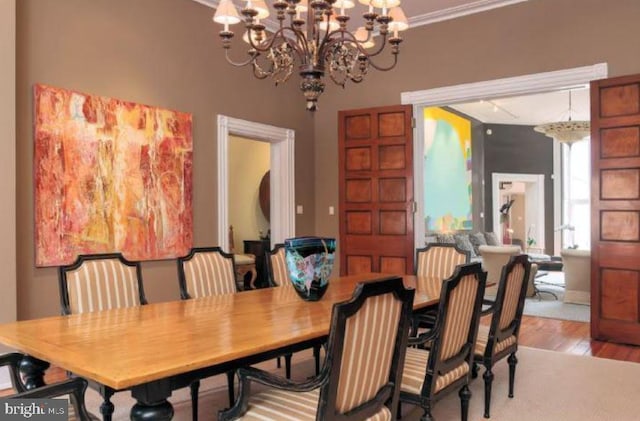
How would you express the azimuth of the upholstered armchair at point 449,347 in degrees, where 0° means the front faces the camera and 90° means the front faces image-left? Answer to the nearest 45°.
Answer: approximately 135°

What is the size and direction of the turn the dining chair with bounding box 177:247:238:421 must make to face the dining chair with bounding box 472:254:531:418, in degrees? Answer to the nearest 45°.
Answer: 0° — it already faces it

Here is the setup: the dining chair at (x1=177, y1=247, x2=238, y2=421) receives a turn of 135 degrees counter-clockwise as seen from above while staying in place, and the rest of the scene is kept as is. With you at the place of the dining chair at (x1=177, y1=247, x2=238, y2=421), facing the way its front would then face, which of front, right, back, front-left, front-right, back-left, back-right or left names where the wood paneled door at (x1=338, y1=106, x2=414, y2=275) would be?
front-right

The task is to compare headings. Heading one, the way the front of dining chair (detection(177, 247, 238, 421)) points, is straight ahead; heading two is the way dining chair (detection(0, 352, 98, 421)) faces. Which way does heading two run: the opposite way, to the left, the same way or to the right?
to the left

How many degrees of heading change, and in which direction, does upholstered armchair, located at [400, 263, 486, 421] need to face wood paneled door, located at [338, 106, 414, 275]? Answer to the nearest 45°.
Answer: approximately 45° to its right

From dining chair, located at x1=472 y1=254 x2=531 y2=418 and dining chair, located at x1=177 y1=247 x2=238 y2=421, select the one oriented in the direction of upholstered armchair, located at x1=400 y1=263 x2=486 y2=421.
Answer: dining chair, located at x1=177 y1=247 x2=238 y2=421

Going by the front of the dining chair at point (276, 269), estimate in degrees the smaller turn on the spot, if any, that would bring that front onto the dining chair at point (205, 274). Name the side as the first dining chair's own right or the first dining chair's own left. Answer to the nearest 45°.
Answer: approximately 90° to the first dining chair's own right

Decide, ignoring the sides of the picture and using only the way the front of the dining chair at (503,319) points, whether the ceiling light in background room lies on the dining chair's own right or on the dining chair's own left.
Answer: on the dining chair's own right

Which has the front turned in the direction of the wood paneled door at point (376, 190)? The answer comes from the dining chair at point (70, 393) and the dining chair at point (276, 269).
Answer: the dining chair at point (70, 393)

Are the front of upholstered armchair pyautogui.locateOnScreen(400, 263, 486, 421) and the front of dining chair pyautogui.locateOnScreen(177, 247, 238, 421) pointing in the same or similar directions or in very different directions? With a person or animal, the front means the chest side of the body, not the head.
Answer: very different directions
